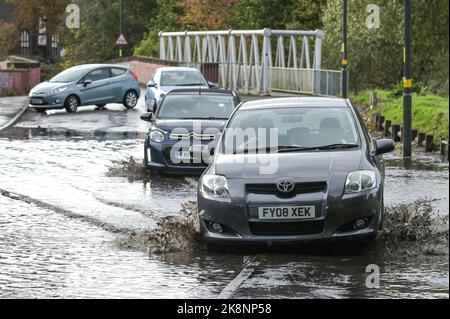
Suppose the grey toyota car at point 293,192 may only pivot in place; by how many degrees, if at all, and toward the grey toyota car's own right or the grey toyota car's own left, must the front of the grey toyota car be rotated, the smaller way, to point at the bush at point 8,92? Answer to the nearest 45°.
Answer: approximately 180°

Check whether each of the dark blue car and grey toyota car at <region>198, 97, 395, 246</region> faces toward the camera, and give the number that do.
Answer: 2

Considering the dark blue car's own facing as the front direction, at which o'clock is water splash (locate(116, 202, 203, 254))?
The water splash is roughly at 12 o'clock from the dark blue car.

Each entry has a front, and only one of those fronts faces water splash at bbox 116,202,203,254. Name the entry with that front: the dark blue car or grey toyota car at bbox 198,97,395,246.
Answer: the dark blue car

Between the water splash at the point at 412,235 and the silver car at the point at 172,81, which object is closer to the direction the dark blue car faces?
the water splash

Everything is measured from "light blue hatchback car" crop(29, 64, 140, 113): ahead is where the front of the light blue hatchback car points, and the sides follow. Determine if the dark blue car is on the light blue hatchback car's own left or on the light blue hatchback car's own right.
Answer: on the light blue hatchback car's own left

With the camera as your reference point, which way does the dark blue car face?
facing the viewer

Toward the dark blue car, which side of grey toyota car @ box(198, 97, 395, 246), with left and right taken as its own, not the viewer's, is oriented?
back

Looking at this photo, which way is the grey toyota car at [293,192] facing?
toward the camera

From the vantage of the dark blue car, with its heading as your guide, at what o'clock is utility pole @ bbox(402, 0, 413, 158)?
The utility pole is roughly at 8 o'clock from the dark blue car.
